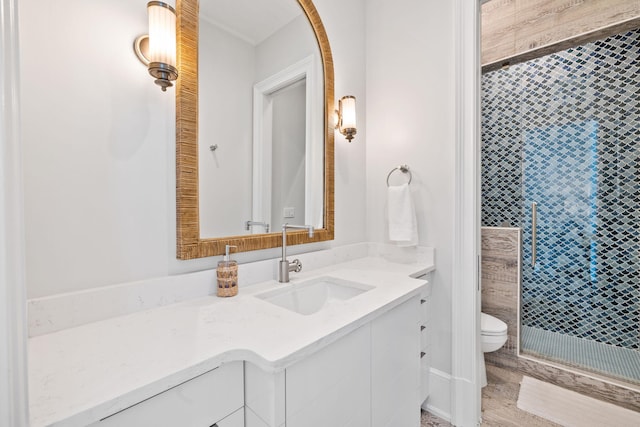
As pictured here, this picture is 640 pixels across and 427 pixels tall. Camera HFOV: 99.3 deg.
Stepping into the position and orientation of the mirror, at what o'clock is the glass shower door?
The glass shower door is roughly at 10 o'clock from the mirror.

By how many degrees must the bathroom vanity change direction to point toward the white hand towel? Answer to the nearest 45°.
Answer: approximately 90° to its left

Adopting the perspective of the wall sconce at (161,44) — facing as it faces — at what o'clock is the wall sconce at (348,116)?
the wall sconce at (348,116) is roughly at 10 o'clock from the wall sconce at (161,44).

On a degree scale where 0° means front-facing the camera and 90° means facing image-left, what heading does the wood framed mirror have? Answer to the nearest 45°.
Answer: approximately 315°

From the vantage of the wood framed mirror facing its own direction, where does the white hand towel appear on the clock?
The white hand towel is roughly at 10 o'clock from the wood framed mirror.

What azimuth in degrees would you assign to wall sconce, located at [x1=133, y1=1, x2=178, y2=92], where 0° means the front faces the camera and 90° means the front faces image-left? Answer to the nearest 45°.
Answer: approximately 315°

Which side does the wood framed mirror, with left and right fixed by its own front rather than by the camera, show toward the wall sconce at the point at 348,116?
left
